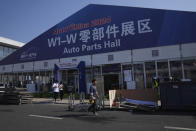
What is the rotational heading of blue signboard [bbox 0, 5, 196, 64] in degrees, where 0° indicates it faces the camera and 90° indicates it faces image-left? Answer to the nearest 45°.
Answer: approximately 45°
